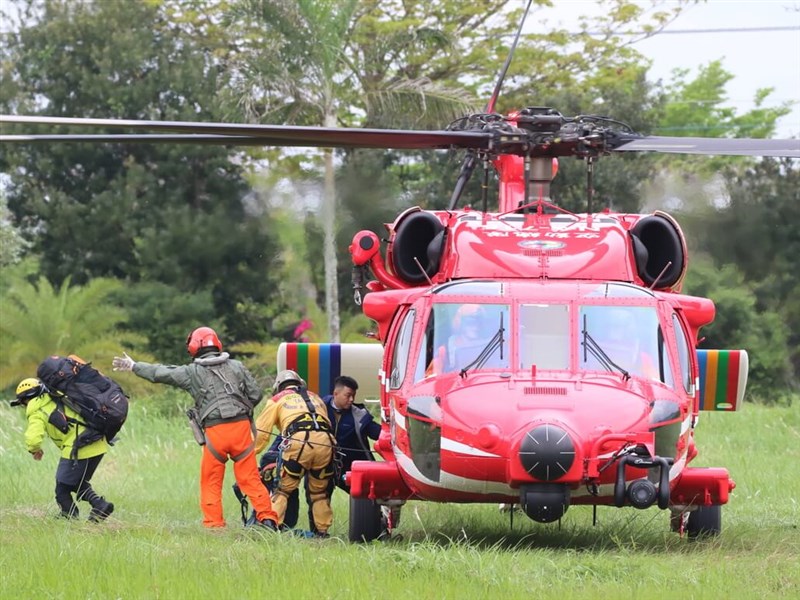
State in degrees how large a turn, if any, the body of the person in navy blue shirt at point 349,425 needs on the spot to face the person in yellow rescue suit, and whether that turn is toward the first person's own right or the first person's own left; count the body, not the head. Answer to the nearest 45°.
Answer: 0° — they already face them

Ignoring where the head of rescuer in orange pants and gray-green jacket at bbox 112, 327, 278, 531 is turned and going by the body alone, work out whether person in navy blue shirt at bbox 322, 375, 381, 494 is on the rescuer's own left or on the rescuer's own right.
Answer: on the rescuer's own right

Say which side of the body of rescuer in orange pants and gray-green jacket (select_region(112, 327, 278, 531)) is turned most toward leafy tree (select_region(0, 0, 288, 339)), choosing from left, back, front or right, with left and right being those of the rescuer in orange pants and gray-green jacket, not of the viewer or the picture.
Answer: front

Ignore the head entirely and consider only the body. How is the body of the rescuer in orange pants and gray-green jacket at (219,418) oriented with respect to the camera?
away from the camera

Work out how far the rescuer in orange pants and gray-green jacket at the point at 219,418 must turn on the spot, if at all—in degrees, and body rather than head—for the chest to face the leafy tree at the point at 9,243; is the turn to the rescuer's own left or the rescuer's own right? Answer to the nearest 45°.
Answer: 0° — they already face it

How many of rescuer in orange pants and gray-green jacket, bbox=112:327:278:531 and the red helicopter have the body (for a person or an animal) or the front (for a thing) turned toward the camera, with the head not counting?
1

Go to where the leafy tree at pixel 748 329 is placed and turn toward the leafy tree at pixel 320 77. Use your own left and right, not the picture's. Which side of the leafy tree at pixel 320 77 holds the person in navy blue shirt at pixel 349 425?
left

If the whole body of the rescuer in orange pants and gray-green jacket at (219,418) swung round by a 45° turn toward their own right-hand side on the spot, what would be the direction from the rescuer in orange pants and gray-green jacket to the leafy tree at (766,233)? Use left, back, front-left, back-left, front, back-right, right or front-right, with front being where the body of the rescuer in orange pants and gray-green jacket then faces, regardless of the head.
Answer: front

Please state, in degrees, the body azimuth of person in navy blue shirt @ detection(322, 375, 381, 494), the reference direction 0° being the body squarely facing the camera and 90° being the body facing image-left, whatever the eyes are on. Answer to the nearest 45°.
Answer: approximately 45°

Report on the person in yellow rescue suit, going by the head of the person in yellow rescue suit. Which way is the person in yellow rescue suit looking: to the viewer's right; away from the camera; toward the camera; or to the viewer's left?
away from the camera

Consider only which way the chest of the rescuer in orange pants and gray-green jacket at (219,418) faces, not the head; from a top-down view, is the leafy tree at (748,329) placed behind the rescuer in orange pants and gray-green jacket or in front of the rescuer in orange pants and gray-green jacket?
in front

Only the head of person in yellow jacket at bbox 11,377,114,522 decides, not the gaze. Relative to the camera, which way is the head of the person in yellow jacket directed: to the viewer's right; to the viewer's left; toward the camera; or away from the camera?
to the viewer's left

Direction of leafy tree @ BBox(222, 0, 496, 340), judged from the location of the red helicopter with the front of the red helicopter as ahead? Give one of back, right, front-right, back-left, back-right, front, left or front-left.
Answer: back

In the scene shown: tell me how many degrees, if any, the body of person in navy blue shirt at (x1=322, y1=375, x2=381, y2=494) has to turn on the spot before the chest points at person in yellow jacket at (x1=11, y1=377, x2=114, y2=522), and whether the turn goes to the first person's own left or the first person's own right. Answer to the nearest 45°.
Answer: approximately 45° to the first person's own right
